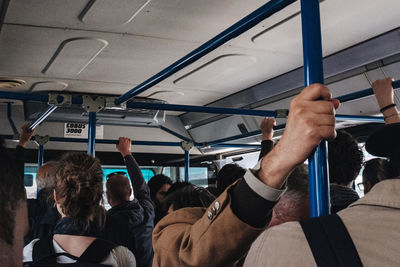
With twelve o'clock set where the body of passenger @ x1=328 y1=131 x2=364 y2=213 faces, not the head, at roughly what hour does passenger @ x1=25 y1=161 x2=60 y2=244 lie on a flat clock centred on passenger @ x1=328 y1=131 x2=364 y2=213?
passenger @ x1=25 y1=161 x2=60 y2=244 is roughly at 9 o'clock from passenger @ x1=328 y1=131 x2=364 y2=213.

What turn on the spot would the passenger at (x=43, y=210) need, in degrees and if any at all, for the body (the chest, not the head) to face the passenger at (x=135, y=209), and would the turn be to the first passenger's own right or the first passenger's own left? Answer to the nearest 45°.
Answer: approximately 90° to the first passenger's own right

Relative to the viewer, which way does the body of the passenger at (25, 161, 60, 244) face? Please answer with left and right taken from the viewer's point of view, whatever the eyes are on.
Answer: facing away from the viewer

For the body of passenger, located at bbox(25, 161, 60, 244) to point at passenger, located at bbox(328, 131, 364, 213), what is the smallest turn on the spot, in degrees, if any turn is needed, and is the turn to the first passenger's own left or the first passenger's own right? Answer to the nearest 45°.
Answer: approximately 135° to the first passenger's own right

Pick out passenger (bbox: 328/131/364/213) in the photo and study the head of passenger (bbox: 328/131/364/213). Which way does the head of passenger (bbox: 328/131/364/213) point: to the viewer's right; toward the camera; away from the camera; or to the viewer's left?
away from the camera

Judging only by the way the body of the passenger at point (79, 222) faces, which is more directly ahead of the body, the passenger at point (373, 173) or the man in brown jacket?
the passenger

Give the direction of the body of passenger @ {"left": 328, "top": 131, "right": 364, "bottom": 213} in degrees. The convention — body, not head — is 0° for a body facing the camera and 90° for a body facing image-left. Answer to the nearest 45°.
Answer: approximately 180°

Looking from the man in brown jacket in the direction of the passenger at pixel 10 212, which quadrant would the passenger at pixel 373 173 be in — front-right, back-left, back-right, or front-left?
back-right

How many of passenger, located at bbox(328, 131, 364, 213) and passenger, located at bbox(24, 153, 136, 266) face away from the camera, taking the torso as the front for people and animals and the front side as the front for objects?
2

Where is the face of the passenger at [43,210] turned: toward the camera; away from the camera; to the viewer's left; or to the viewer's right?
away from the camera

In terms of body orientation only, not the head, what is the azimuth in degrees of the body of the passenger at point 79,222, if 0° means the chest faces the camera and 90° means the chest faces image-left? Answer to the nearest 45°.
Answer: approximately 180°
